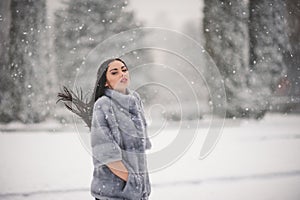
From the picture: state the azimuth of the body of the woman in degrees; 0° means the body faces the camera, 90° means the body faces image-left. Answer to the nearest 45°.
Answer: approximately 315°

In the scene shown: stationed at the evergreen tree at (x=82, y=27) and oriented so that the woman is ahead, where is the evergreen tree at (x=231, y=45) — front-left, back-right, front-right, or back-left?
front-left

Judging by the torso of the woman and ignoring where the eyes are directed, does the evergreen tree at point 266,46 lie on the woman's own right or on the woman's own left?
on the woman's own left

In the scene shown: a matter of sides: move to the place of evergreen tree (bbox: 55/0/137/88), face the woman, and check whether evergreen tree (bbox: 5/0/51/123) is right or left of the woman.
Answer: right

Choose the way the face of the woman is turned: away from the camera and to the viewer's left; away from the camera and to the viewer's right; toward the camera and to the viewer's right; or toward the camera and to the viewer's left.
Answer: toward the camera and to the viewer's right

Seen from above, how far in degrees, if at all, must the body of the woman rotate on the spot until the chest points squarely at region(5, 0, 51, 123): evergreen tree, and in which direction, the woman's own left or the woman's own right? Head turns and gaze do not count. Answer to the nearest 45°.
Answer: approximately 135° to the woman's own left

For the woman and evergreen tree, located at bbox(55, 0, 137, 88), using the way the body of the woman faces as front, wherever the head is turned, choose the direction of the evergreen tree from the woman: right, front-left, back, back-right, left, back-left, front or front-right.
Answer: back-left
